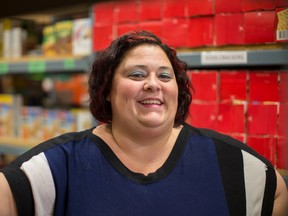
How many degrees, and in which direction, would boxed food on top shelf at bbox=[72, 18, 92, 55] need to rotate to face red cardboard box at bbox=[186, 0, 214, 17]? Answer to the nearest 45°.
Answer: approximately 45° to its left

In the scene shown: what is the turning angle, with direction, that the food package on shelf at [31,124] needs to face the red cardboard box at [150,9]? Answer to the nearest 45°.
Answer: approximately 45° to its left
